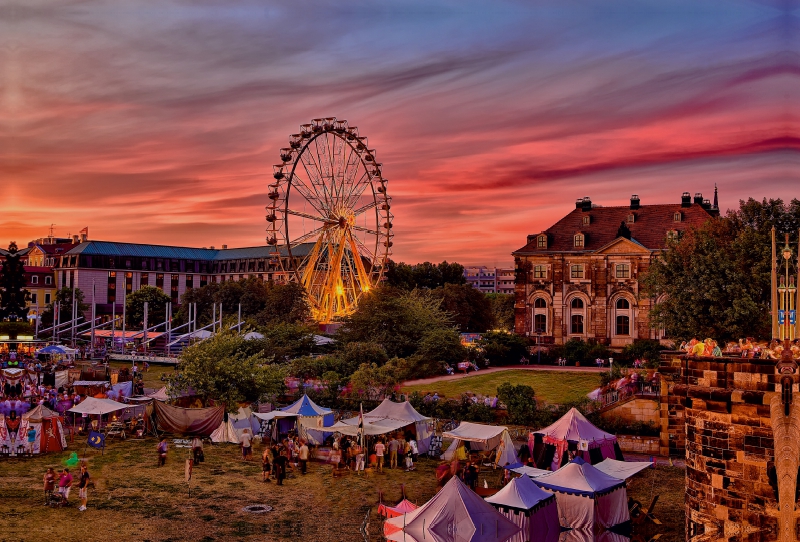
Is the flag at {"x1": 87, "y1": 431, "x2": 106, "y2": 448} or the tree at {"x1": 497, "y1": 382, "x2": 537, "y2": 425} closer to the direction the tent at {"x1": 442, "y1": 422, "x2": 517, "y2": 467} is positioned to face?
the flag

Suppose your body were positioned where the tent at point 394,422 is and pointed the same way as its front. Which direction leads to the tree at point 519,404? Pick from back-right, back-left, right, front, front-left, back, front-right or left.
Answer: back

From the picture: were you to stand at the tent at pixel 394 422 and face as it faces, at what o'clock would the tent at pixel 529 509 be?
the tent at pixel 529 509 is roughly at 10 o'clock from the tent at pixel 394 422.

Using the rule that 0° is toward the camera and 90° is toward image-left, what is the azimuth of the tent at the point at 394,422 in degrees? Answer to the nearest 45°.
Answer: approximately 45°

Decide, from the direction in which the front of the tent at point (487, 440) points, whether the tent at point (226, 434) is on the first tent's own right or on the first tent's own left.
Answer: on the first tent's own right

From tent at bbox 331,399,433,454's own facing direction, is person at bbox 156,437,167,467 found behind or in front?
in front

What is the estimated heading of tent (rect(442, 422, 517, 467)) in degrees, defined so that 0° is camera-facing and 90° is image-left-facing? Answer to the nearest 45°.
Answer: approximately 45°

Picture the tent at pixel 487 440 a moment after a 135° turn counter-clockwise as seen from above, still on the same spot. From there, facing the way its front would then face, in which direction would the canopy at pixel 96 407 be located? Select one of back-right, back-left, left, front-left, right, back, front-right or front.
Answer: back

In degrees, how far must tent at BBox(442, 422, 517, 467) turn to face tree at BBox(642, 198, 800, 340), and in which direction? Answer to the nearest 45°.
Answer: approximately 180°

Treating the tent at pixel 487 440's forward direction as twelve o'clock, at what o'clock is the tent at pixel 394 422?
the tent at pixel 394 422 is roughly at 2 o'clock from the tent at pixel 487 440.

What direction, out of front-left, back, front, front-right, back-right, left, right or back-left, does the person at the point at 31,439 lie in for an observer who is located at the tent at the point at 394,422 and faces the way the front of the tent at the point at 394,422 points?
front-right

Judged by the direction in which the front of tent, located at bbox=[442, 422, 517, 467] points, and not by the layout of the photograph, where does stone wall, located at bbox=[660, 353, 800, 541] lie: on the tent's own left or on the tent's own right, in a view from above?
on the tent's own left

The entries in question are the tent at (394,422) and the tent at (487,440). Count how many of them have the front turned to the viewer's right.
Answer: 0

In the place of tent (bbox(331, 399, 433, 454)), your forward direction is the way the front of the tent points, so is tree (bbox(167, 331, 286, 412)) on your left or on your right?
on your right
